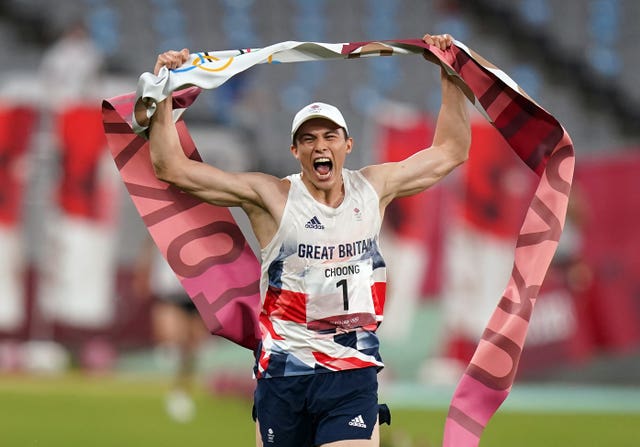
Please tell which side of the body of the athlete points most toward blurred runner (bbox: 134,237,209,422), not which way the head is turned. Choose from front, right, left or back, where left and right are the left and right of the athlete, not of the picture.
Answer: back

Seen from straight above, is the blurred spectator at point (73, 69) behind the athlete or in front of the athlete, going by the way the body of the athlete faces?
behind

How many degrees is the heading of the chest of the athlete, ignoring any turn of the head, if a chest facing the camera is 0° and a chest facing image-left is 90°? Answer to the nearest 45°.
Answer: approximately 0°
